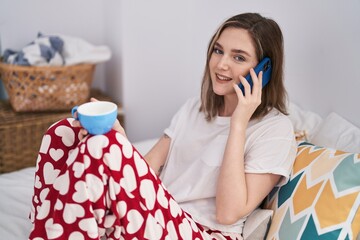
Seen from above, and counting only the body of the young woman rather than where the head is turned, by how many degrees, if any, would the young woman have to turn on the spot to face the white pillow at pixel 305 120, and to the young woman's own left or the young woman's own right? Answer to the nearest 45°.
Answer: approximately 180°

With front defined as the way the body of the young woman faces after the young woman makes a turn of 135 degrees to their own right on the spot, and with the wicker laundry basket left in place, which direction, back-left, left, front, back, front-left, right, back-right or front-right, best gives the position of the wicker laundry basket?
front-left

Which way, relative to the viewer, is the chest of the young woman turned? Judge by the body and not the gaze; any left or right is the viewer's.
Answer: facing the viewer and to the left of the viewer
